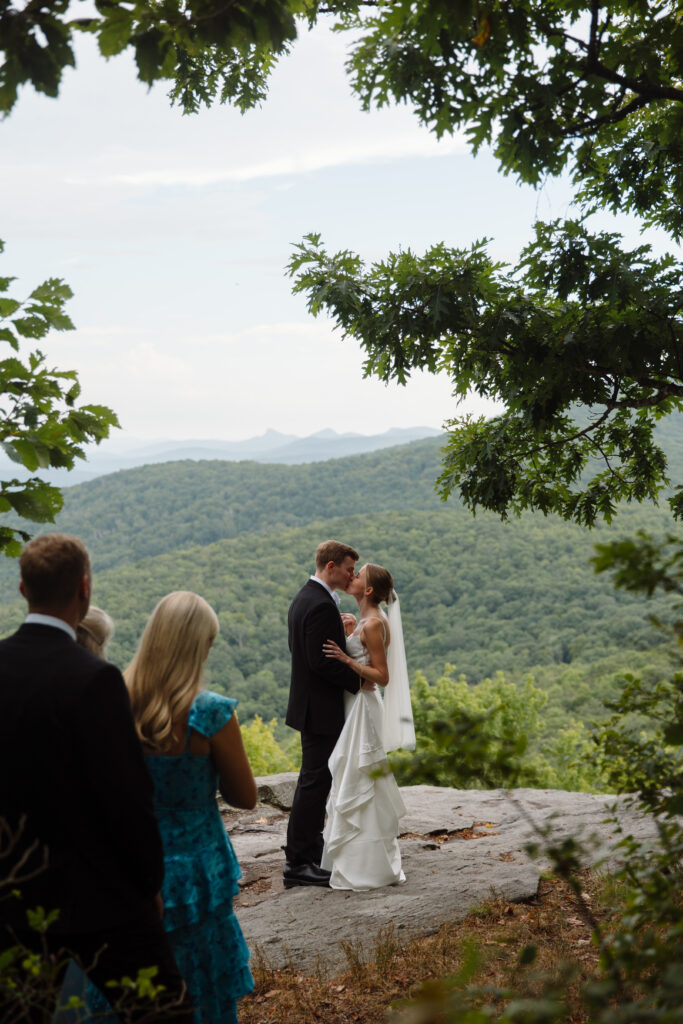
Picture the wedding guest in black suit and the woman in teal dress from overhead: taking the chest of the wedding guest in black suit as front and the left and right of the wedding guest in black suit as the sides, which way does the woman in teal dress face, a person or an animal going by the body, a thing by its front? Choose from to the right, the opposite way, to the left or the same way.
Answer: the same way

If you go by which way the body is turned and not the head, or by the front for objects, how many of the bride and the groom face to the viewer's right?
1

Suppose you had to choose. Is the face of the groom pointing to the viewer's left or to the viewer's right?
to the viewer's right

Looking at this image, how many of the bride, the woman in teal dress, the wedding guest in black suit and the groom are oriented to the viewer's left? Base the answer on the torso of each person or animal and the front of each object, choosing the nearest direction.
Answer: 1

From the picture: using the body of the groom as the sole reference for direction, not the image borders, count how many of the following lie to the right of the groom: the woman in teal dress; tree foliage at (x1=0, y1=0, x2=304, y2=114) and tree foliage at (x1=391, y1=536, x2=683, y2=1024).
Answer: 3

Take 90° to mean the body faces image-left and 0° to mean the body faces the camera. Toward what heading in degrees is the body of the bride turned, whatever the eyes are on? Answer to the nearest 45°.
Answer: approximately 90°

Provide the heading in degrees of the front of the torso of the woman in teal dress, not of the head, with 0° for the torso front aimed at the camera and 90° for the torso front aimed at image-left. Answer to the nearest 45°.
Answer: approximately 225°

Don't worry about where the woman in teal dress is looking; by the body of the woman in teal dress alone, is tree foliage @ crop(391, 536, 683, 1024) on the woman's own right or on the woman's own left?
on the woman's own right

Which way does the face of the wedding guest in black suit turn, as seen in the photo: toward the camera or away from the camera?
away from the camera

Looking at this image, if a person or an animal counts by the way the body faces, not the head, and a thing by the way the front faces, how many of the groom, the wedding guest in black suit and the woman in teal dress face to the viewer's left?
0

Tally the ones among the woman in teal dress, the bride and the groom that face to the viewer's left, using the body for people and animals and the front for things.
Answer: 1

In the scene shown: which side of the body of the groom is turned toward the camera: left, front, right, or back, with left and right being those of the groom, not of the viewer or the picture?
right

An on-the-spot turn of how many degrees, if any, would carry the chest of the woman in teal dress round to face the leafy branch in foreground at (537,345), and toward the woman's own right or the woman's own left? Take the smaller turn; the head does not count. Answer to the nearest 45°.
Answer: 0° — they already face it
